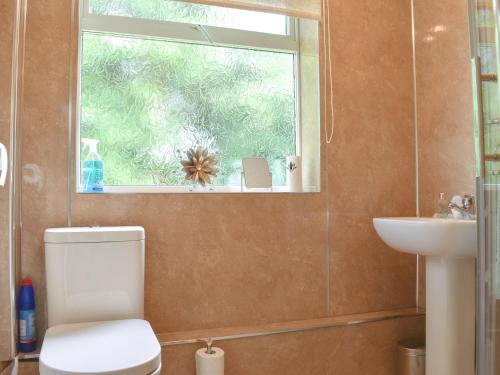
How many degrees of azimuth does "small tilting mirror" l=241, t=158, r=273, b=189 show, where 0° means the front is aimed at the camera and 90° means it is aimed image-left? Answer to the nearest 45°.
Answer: approximately 0°
